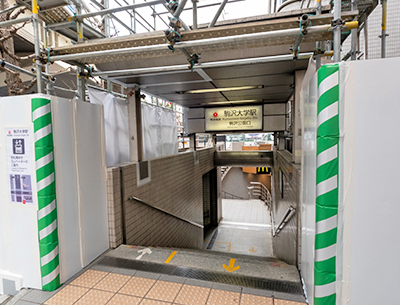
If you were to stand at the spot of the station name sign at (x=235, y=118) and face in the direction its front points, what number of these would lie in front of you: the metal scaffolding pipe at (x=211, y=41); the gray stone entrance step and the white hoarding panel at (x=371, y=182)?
3

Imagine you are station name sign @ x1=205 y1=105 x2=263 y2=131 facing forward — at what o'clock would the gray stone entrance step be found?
The gray stone entrance step is roughly at 12 o'clock from the station name sign.

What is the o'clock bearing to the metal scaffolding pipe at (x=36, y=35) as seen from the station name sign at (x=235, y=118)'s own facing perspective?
The metal scaffolding pipe is roughly at 1 o'clock from the station name sign.

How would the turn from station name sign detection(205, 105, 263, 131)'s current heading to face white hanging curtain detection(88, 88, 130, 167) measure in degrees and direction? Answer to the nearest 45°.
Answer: approximately 45° to its right

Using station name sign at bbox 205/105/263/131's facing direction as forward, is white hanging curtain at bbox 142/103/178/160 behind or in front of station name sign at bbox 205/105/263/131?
in front

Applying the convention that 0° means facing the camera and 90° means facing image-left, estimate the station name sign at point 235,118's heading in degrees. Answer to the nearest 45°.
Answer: approximately 0°

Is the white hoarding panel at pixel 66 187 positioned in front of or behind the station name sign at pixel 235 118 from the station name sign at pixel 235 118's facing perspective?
in front

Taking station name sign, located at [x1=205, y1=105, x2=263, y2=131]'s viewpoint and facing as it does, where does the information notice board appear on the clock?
The information notice board is roughly at 1 o'clock from the station name sign.

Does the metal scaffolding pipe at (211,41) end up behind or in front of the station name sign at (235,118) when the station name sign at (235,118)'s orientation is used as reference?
in front

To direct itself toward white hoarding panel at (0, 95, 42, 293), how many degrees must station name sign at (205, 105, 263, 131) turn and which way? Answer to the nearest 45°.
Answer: approximately 45° to its right

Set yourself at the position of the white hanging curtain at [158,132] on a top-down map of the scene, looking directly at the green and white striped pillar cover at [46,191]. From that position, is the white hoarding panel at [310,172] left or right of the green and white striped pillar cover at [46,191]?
left
